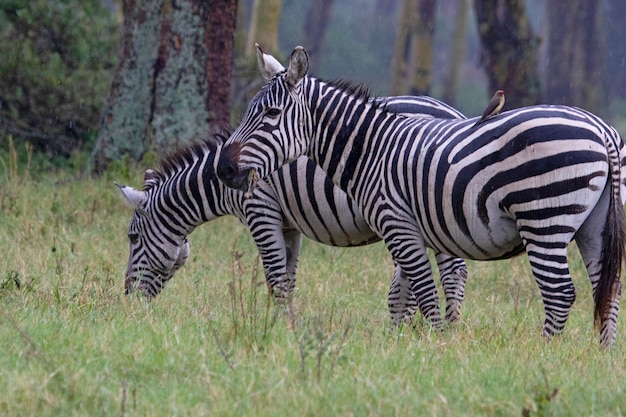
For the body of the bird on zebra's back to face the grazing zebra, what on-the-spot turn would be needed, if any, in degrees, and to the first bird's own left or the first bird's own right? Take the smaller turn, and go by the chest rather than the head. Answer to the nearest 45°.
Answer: approximately 135° to the first bird's own left

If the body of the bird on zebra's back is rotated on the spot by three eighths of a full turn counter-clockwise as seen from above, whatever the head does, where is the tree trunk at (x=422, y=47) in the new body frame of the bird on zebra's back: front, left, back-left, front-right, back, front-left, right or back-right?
front-right

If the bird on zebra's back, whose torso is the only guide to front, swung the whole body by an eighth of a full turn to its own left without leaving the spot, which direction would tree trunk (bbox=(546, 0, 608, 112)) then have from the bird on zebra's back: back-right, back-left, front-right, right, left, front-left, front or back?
front-left

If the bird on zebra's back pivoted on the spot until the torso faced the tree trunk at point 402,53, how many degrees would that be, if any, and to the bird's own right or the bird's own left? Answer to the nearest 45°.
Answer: approximately 90° to the bird's own left

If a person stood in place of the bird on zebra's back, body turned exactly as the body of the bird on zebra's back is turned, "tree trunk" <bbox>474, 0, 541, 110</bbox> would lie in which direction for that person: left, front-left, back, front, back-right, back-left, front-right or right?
left

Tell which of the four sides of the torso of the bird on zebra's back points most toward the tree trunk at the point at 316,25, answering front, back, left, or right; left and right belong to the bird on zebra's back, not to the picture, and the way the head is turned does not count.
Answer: left

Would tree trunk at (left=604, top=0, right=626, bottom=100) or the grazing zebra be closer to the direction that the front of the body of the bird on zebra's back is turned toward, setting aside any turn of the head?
the tree trunk

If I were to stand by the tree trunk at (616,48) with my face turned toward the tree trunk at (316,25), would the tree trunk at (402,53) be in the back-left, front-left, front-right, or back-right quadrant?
front-left

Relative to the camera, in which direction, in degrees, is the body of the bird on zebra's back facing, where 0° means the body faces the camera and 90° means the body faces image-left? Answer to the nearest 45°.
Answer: approximately 270°

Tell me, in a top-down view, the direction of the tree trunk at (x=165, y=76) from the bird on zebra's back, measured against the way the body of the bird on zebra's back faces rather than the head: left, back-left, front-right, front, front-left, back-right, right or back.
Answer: back-left

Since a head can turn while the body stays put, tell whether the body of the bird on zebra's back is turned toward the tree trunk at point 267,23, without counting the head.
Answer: no
